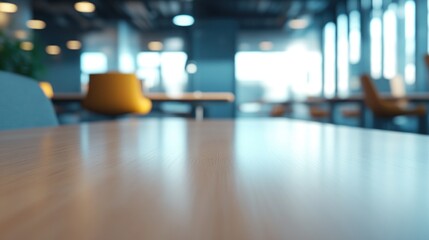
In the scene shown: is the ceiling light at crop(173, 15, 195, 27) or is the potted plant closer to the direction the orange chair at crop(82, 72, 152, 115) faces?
the ceiling light

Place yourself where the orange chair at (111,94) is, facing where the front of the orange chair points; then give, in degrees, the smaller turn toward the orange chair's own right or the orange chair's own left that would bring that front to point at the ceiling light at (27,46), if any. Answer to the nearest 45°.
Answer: approximately 90° to the orange chair's own left

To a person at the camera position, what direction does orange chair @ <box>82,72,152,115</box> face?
facing away from the viewer and to the right of the viewer

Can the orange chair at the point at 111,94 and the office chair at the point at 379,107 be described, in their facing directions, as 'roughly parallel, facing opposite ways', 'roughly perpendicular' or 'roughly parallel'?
roughly perpendicular
